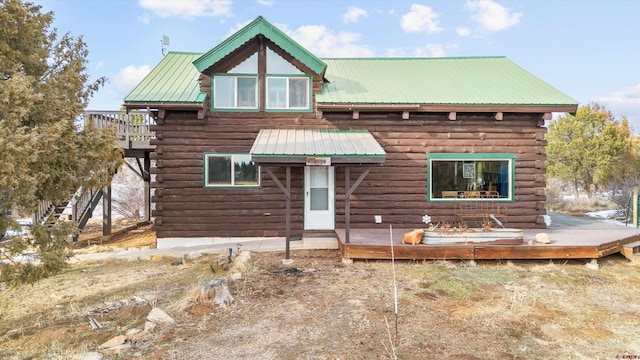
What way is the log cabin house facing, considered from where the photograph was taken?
facing the viewer

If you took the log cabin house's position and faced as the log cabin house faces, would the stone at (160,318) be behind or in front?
in front

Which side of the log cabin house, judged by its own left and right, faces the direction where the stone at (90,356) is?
front

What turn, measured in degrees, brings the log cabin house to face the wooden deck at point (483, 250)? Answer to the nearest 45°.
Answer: approximately 45° to its left

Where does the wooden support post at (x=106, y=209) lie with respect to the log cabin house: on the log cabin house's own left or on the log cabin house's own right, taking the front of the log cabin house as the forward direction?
on the log cabin house's own right

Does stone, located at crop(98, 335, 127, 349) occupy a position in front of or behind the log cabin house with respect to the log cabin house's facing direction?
in front

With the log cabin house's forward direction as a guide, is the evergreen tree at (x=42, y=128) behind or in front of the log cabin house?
in front

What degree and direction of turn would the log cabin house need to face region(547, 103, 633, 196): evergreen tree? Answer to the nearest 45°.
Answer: approximately 135° to its left

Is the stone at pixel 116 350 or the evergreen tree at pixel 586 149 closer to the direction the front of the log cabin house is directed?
the stone

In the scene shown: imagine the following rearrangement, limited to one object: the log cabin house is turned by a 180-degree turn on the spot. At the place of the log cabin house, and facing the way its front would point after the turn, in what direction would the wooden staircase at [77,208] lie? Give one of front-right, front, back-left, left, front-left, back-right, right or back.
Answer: left

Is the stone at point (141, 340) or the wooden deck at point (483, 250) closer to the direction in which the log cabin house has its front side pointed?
the stone

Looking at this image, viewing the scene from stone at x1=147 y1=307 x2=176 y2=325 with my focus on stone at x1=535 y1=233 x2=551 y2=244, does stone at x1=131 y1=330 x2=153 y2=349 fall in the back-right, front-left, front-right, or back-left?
back-right
